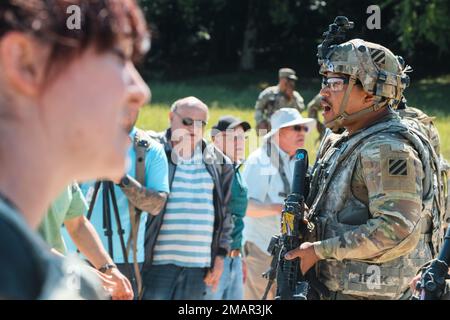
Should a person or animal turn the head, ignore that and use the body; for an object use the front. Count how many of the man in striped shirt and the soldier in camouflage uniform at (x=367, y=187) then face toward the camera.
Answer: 1

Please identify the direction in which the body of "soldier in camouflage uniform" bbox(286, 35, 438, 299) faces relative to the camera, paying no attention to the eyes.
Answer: to the viewer's left

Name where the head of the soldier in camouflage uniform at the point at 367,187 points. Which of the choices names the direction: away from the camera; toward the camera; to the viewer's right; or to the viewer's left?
to the viewer's left

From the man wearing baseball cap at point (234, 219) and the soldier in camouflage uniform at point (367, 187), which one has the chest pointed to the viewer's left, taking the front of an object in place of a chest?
the soldier in camouflage uniform

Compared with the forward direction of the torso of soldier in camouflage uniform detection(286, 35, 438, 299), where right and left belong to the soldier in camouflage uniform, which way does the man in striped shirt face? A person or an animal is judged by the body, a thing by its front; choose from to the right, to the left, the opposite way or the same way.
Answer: to the left

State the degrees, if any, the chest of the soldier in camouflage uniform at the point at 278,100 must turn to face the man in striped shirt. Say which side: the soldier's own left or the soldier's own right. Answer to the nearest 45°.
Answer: approximately 45° to the soldier's own right

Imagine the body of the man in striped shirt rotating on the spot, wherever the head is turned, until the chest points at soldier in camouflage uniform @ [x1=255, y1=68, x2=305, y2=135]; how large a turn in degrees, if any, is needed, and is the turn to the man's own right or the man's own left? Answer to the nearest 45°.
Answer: approximately 180°
